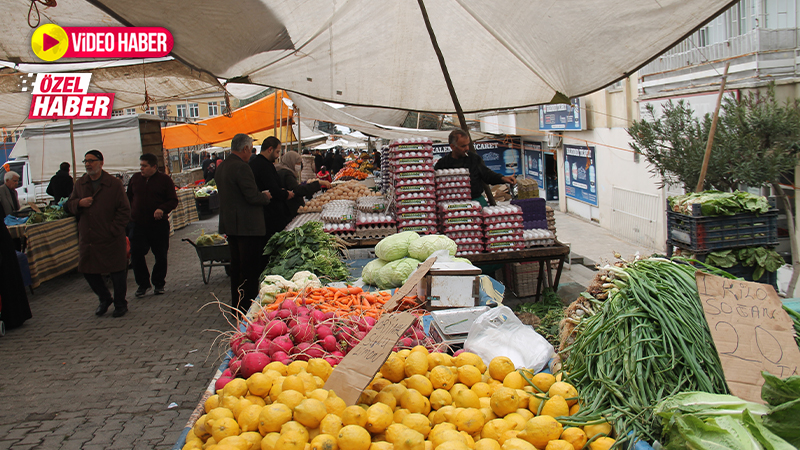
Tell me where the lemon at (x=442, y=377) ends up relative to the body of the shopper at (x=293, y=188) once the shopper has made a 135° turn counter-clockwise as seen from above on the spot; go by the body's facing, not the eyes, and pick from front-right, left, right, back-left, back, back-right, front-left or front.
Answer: back-left

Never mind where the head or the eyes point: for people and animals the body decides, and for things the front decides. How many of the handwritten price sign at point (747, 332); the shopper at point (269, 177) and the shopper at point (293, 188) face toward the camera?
1

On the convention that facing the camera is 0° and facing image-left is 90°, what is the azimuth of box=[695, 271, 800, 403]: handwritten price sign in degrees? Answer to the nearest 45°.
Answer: approximately 0°

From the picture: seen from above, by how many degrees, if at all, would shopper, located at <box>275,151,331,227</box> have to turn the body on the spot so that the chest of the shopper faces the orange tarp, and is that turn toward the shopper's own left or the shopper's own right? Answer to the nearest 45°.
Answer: approximately 90° to the shopper's own left

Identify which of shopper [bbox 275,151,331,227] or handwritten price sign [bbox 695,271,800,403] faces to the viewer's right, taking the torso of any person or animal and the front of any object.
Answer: the shopper

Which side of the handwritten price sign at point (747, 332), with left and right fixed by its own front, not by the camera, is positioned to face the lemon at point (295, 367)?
right

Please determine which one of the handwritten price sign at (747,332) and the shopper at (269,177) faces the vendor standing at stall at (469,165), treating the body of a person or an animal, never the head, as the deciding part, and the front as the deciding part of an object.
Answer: the shopper

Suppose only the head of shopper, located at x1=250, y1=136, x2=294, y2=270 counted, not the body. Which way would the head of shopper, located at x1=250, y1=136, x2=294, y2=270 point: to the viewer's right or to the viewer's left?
to the viewer's right

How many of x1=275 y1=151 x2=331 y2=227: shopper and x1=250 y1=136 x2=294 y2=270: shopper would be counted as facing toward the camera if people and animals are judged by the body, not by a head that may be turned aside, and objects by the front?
0

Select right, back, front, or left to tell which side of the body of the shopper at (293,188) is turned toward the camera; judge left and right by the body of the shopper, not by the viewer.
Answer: right

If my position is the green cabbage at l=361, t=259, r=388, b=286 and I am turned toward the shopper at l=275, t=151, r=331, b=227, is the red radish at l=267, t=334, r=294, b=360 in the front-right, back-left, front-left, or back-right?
back-left
